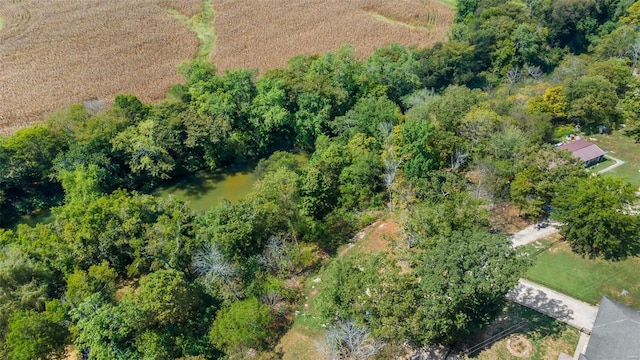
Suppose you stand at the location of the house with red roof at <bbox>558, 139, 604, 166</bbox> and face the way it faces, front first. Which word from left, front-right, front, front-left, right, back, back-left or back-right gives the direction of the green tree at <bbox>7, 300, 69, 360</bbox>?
right

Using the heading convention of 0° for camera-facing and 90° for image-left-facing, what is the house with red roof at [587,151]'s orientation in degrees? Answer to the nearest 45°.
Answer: approximately 315°

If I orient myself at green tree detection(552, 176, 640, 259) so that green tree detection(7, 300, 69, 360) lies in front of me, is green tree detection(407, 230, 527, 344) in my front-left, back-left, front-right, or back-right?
front-left

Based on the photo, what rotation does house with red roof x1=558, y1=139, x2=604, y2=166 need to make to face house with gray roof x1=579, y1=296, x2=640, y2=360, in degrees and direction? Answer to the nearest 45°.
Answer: approximately 45° to its right

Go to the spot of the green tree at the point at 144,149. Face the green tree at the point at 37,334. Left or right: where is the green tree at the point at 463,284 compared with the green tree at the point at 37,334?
left

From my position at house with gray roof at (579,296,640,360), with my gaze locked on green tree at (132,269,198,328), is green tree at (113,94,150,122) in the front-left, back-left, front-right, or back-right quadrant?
front-right

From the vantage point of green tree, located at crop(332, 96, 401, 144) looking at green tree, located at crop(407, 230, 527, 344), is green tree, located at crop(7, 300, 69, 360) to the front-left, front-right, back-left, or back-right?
front-right

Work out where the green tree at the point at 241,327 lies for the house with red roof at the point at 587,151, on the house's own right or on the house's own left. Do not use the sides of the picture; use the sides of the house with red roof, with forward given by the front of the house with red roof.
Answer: on the house's own right
